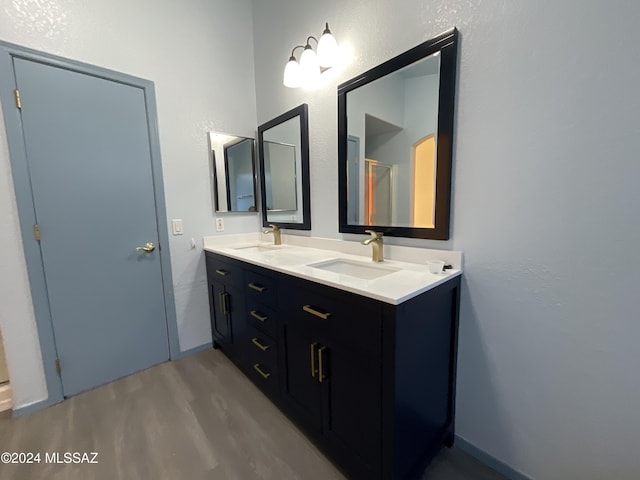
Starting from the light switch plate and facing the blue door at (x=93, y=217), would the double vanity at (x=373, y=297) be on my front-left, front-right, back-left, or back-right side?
back-left

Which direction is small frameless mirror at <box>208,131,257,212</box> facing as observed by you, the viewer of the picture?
facing the viewer and to the right of the viewer

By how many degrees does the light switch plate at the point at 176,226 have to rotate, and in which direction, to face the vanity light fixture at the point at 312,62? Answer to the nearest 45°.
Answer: approximately 45° to its left

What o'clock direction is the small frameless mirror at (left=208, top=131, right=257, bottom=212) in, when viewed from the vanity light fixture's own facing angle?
The small frameless mirror is roughly at 3 o'clock from the vanity light fixture.

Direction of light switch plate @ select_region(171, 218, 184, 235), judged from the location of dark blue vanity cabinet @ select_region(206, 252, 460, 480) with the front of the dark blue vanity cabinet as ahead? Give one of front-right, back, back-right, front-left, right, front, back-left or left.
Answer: right

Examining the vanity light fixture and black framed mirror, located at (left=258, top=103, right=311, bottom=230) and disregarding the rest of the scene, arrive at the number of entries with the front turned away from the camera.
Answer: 0

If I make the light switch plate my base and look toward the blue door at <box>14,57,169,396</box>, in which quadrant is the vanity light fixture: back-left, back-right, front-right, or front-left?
back-left

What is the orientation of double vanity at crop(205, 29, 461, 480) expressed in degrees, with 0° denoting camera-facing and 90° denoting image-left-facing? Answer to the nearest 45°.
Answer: approximately 45°

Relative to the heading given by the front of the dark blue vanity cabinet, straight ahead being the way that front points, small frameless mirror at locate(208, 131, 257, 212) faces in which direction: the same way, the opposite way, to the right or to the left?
to the left

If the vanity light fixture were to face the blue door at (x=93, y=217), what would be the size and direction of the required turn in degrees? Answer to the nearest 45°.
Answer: approximately 45° to its right

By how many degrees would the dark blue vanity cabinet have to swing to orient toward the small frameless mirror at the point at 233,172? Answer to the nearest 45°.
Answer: approximately 90° to its right

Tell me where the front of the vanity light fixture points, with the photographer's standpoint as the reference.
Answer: facing the viewer and to the left of the viewer

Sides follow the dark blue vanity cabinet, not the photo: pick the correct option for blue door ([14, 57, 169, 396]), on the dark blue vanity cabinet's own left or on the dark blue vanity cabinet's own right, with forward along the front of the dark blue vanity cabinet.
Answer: on the dark blue vanity cabinet's own right

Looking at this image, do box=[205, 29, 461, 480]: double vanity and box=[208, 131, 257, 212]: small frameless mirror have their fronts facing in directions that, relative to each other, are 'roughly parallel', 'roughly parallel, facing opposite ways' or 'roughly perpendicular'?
roughly perpendicular

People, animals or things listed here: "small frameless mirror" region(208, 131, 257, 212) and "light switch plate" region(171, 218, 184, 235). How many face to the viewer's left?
0
